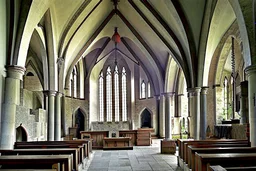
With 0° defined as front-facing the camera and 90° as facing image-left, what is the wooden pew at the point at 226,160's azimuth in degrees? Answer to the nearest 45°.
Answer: approximately 180°

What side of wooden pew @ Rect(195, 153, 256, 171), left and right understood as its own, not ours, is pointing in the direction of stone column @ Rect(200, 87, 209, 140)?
front

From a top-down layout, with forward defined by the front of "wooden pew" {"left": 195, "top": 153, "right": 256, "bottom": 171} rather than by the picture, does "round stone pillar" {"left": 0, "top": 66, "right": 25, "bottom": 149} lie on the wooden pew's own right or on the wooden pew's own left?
on the wooden pew's own left
